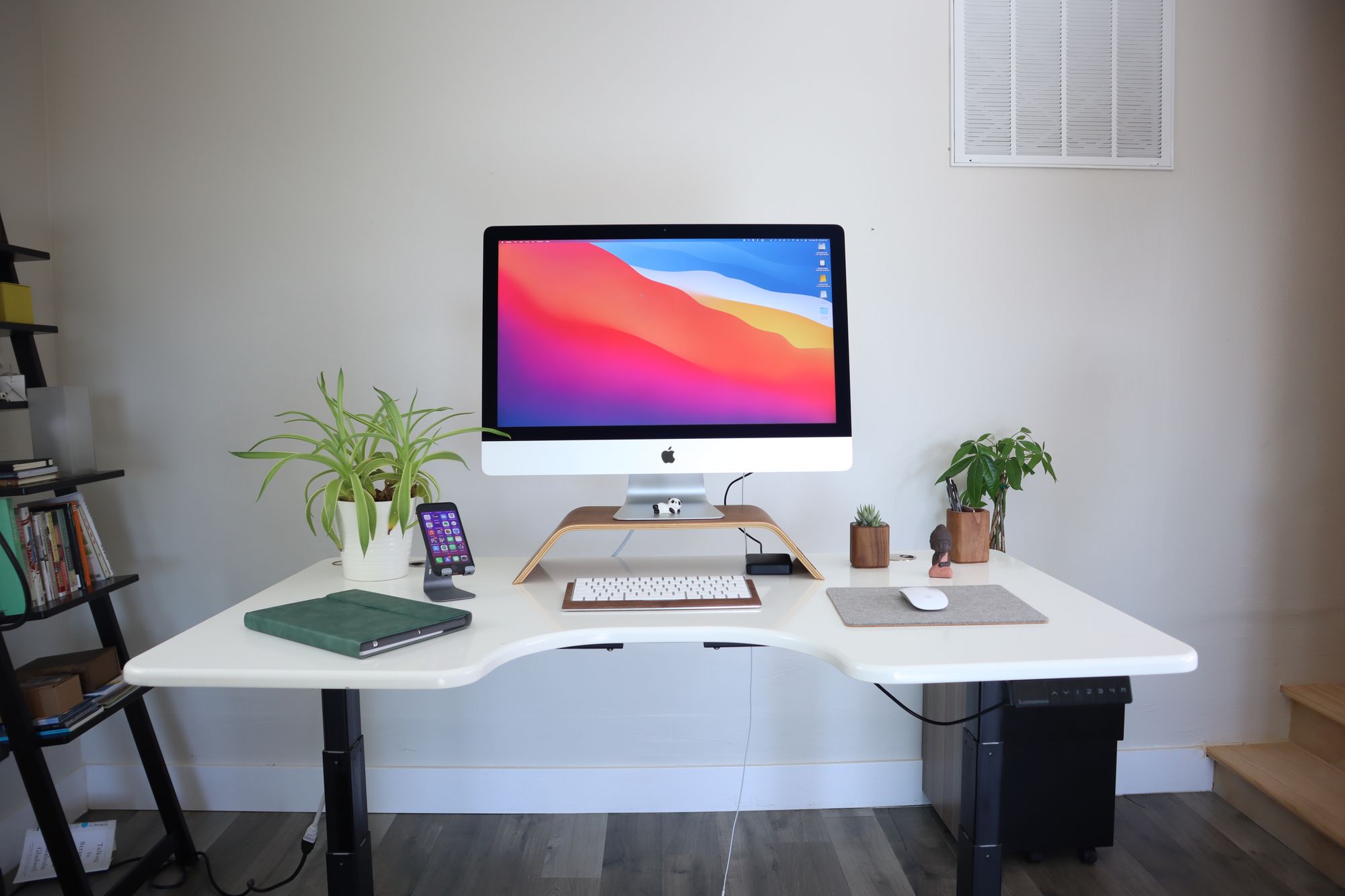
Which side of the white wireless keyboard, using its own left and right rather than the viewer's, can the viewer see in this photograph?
front

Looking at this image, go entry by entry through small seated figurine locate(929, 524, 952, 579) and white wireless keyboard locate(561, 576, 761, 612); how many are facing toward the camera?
2

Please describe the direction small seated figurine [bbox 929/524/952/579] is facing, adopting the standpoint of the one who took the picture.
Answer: facing the viewer

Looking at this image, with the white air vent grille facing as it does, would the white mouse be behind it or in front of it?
in front

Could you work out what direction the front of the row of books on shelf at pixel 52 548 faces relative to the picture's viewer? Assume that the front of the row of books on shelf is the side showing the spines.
facing the viewer and to the right of the viewer

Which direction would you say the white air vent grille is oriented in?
toward the camera

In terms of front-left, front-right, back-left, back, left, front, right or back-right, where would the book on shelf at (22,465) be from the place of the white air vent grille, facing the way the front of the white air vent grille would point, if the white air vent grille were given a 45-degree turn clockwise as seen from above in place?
front

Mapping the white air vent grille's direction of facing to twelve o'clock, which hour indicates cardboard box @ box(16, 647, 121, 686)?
The cardboard box is roughly at 2 o'clock from the white air vent grille.
